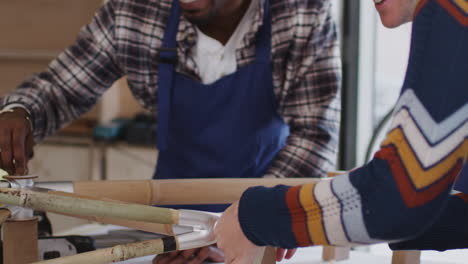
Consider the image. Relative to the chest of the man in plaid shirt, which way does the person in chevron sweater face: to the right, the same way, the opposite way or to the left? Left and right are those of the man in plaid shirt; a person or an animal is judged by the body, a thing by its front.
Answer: to the right

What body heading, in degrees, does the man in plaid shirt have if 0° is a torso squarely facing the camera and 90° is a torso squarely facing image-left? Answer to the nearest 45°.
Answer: approximately 0°

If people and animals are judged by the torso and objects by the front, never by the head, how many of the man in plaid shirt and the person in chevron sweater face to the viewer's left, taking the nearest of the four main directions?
1

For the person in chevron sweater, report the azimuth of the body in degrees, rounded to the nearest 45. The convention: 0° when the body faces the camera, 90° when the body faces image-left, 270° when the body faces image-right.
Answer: approximately 90°

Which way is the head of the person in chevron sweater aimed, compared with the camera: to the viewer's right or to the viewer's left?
to the viewer's left

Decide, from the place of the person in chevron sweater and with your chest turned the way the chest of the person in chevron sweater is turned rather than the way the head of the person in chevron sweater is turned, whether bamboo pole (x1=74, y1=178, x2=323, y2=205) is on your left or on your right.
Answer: on your right

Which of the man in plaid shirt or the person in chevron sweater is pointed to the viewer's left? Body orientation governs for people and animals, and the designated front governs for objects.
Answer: the person in chevron sweater
